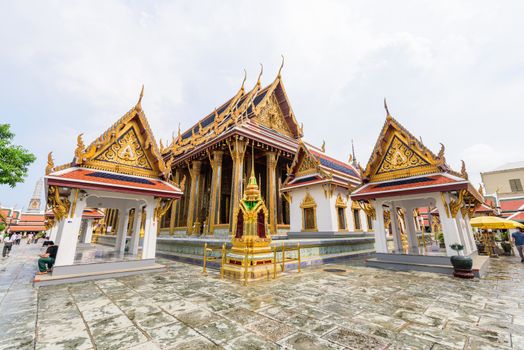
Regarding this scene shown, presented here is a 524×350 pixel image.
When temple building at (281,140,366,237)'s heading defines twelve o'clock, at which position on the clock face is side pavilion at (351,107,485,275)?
The side pavilion is roughly at 9 o'clock from the temple building.

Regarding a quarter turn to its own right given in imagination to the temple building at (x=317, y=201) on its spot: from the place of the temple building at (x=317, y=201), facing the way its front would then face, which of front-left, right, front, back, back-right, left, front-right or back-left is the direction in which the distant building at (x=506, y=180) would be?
right

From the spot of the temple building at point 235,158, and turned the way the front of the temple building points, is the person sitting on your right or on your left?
on your right

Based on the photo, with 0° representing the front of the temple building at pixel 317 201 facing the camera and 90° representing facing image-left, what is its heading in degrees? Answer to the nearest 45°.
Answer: approximately 45°

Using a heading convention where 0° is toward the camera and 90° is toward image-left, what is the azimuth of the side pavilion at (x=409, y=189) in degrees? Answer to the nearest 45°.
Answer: approximately 45°

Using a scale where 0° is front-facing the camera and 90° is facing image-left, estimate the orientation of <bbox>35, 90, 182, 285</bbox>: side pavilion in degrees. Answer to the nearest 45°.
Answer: approximately 315°

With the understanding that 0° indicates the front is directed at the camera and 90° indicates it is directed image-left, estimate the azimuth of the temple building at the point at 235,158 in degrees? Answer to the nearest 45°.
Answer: approximately 315°
